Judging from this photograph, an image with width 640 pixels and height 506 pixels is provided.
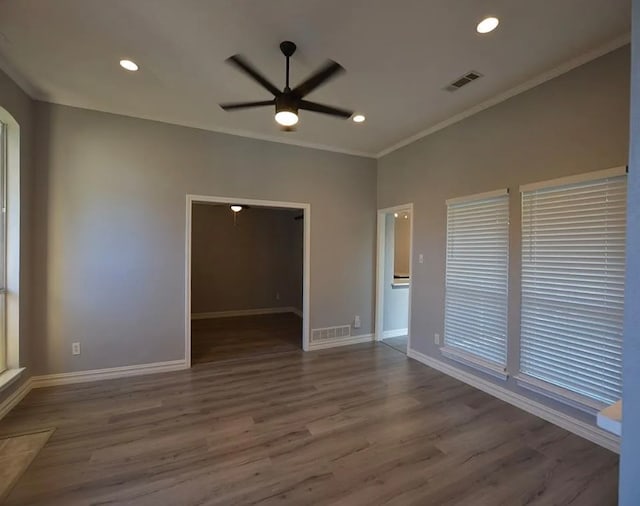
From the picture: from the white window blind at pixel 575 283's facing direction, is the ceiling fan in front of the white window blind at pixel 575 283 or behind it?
in front

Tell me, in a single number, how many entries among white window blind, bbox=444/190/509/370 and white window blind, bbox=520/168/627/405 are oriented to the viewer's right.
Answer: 0

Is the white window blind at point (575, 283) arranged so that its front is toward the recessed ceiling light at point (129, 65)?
yes

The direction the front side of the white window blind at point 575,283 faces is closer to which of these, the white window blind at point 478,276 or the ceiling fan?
the ceiling fan

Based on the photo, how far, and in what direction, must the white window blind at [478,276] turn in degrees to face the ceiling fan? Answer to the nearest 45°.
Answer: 0° — it already faces it

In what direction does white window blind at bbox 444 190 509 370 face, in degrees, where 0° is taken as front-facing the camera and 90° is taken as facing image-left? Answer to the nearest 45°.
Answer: approximately 45°

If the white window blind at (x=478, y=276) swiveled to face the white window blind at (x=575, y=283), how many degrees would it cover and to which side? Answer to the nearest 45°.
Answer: approximately 90° to its left

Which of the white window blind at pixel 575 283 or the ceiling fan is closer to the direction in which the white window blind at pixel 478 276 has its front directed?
the ceiling fan

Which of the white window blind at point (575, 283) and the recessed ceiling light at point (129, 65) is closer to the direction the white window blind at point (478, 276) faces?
the recessed ceiling light

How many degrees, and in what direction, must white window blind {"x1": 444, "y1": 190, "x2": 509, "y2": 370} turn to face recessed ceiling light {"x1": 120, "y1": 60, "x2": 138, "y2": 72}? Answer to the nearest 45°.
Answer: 0° — it already faces it

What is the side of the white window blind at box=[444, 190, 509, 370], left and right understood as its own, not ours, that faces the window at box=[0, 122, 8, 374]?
front
